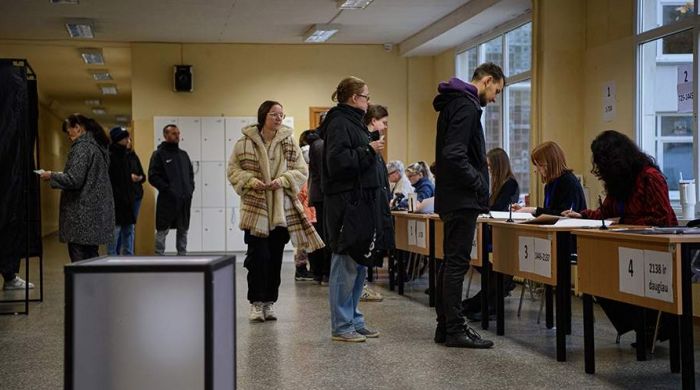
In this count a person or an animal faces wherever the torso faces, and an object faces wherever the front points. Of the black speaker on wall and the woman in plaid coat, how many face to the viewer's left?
0

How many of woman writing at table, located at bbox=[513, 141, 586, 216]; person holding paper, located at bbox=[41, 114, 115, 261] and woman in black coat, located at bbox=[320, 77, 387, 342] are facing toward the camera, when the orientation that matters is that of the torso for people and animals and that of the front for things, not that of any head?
0

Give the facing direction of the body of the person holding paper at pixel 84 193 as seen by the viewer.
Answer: to the viewer's left

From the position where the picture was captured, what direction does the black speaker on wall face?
facing the viewer

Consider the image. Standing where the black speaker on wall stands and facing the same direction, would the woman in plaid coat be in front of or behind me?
in front

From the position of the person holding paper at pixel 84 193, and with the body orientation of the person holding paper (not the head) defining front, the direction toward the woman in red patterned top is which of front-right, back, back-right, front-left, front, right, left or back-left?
back-left

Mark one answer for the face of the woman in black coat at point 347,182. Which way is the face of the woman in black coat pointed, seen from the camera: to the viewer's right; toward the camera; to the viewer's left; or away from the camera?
to the viewer's right

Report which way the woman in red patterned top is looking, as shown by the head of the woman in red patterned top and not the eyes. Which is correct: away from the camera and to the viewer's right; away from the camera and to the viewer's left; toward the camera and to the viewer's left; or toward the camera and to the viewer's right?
away from the camera and to the viewer's left

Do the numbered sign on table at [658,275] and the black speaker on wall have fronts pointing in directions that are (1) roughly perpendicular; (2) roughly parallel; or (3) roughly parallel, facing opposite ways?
roughly perpendicular

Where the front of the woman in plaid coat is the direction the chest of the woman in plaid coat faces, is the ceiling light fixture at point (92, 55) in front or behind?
behind

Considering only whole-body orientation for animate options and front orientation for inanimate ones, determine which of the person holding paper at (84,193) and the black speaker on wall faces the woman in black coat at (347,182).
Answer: the black speaker on wall

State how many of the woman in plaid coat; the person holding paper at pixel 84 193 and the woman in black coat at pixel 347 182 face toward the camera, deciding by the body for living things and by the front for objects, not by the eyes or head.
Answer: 1

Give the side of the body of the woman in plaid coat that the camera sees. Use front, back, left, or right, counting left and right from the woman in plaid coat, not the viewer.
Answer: front

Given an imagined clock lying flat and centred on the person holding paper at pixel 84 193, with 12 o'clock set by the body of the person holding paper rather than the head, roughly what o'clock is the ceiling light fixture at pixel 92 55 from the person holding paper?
The ceiling light fixture is roughly at 3 o'clock from the person holding paper.

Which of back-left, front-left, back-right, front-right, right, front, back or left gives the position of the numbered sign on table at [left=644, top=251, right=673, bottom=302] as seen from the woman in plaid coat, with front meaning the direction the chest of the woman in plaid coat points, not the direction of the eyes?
front-left

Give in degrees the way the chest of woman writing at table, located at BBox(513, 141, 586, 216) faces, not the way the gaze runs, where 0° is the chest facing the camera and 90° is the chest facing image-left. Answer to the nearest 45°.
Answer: approximately 90°
